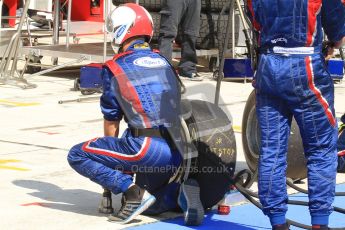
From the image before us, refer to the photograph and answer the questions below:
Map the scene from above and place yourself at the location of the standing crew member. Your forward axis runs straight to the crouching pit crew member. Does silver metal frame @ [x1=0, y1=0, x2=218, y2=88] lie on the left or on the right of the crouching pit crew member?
right

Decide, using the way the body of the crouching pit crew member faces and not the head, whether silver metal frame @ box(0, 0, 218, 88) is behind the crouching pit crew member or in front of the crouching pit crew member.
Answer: in front

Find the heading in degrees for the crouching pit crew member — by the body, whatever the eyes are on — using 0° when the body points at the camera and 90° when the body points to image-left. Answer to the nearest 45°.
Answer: approximately 135°
